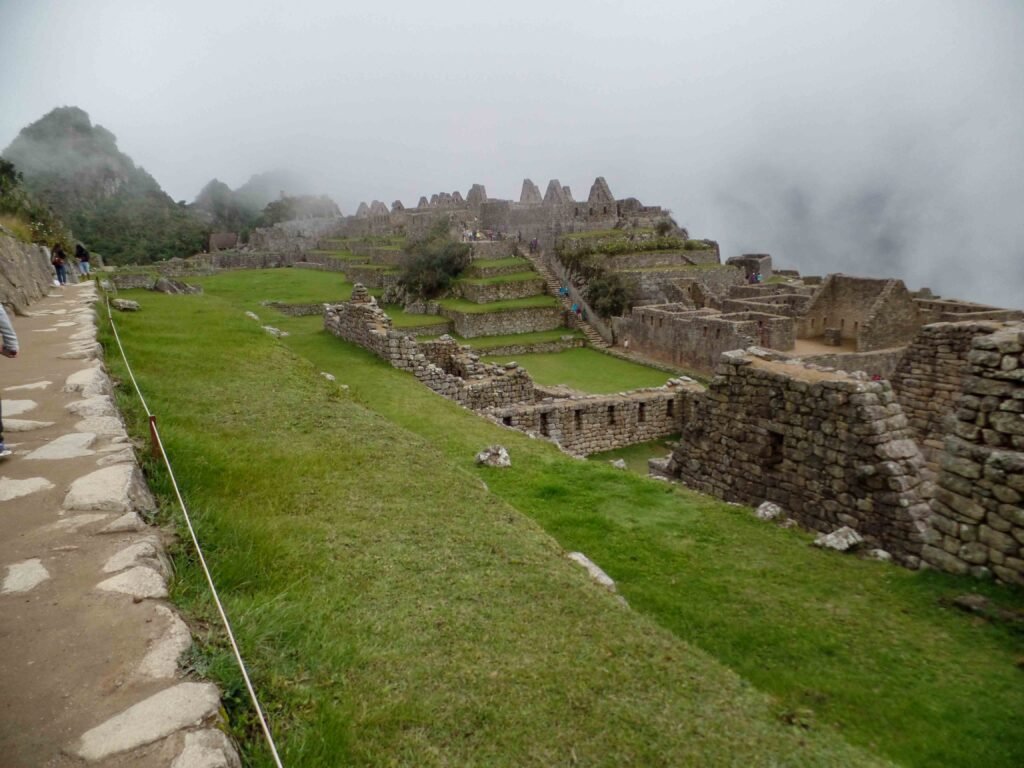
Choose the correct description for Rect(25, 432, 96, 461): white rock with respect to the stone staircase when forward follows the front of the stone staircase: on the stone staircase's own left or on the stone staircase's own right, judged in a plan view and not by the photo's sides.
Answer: on the stone staircase's own right

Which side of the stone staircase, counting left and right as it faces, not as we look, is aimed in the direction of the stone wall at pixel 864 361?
front

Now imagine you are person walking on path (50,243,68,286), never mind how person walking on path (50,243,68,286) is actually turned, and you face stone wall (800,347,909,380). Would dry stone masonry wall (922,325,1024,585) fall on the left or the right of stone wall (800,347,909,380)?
right

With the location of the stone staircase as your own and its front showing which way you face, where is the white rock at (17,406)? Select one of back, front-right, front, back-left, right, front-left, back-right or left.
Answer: front-right

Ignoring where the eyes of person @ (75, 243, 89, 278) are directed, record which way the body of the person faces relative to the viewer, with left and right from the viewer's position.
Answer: facing away from the viewer
